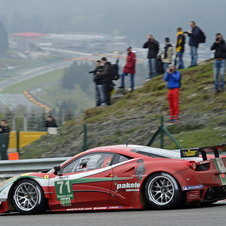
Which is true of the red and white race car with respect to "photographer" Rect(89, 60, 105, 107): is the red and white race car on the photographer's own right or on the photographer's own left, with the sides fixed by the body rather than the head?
on the photographer's own left

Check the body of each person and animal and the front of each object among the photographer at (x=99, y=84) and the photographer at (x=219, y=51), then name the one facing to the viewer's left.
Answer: the photographer at (x=99, y=84)

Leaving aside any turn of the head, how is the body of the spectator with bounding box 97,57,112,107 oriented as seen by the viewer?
to the viewer's left

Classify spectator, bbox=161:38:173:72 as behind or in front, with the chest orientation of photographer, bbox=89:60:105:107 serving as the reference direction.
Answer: behind

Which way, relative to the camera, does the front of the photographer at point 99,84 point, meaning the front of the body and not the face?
to the viewer's left

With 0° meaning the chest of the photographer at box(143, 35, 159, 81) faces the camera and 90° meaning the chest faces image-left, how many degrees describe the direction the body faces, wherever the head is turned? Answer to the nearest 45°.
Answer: approximately 45°

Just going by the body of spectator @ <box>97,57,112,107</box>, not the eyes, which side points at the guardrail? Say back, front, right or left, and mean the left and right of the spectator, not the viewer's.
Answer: left
